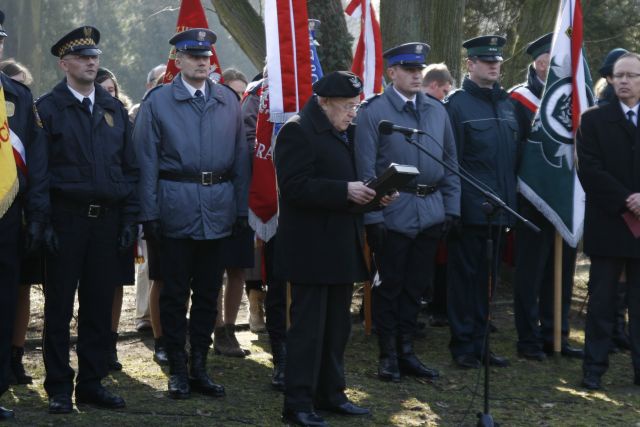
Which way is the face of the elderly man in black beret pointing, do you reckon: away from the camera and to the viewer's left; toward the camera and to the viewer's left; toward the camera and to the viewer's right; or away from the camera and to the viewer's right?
toward the camera and to the viewer's right

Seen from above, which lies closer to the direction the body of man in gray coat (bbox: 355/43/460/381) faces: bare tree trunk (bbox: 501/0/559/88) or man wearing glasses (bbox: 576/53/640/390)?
the man wearing glasses

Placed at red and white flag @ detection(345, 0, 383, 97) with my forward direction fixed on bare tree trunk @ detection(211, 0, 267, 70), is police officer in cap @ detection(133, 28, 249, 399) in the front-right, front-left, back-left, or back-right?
back-left

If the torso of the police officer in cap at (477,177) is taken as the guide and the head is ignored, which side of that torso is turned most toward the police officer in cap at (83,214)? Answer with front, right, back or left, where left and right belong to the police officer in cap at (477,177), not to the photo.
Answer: right

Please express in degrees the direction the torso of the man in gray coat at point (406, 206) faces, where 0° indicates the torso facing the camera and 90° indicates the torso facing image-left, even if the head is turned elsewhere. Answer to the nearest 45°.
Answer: approximately 315°

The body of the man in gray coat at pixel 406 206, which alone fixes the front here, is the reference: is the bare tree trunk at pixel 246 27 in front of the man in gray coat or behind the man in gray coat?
behind

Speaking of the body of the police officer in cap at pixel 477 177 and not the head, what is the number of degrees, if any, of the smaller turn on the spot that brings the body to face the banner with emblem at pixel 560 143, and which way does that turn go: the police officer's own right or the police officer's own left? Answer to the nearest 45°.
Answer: approximately 90° to the police officer's own left

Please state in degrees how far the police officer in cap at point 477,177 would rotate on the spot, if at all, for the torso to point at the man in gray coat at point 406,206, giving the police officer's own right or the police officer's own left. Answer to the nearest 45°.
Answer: approximately 90° to the police officer's own right

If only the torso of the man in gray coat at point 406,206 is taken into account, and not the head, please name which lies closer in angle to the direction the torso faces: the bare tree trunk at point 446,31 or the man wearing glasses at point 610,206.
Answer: the man wearing glasses

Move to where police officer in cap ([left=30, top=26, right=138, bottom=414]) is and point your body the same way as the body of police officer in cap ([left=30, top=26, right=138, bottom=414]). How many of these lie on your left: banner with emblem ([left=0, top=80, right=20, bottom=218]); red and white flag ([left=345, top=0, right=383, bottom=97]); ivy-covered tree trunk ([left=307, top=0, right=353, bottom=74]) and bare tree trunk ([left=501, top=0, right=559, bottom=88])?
3

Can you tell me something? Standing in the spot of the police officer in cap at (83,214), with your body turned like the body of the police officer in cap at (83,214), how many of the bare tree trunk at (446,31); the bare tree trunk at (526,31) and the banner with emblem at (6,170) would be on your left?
2
